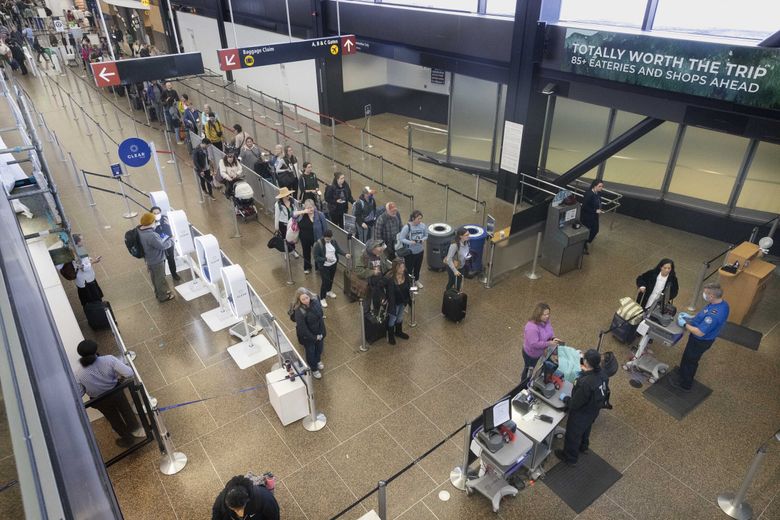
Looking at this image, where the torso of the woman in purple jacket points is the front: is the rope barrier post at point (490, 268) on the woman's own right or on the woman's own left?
on the woman's own left

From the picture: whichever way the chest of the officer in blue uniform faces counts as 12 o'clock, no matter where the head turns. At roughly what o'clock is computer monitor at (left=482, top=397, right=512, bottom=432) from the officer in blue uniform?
The computer monitor is roughly at 10 o'clock from the officer in blue uniform.

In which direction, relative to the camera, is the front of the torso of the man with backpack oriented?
to the viewer's right

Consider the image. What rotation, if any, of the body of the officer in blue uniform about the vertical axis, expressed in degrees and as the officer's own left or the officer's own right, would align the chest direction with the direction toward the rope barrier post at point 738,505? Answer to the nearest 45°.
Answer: approximately 135° to the officer's own left

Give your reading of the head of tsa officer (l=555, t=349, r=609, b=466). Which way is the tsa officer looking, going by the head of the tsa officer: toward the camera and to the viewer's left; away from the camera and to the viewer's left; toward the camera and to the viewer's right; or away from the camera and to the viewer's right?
away from the camera and to the viewer's left

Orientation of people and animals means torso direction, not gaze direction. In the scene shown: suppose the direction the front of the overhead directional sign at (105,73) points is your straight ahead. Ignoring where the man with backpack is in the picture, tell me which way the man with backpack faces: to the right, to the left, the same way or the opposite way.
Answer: to the left

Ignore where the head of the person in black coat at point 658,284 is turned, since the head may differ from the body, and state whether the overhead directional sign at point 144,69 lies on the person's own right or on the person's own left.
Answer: on the person's own right

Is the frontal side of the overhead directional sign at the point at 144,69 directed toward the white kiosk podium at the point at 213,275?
yes

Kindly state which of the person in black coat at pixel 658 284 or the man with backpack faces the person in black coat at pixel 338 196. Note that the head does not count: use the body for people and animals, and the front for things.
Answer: the man with backpack
